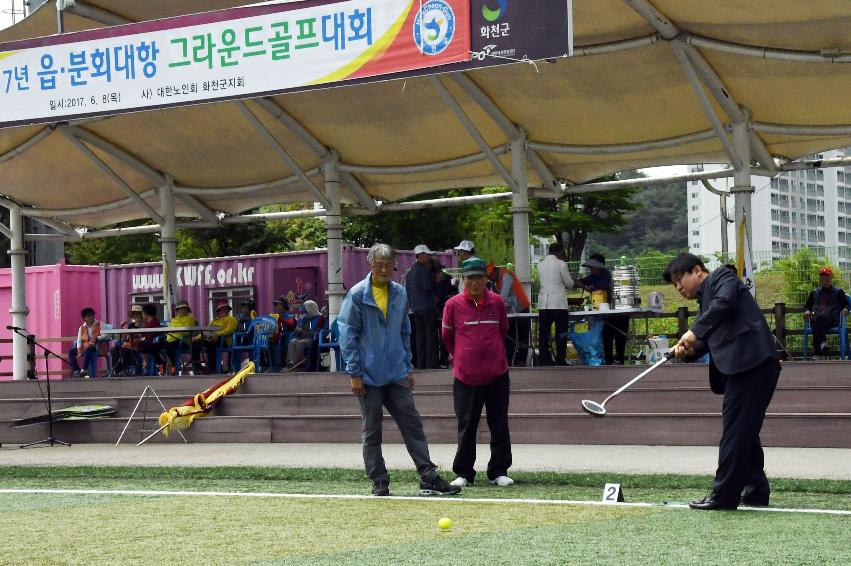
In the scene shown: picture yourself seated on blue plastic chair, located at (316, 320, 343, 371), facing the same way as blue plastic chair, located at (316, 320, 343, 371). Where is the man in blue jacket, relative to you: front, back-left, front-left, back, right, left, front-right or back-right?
left

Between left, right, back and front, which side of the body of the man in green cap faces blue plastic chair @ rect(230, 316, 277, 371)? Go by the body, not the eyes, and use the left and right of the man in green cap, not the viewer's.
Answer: back

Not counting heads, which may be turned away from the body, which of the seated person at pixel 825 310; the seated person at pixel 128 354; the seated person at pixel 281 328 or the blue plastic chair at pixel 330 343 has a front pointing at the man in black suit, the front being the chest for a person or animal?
the seated person at pixel 825 310

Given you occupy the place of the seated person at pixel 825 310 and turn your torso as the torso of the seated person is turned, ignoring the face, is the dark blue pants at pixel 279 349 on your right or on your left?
on your right

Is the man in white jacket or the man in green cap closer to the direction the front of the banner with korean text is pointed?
the man in green cap

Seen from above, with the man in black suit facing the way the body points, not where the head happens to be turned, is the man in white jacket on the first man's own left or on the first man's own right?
on the first man's own right

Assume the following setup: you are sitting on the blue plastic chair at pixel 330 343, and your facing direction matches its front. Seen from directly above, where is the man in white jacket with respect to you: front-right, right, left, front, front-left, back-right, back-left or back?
back-left

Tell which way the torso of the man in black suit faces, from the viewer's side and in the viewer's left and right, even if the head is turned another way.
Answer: facing to the left of the viewer

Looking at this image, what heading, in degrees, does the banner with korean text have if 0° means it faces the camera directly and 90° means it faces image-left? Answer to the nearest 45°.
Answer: approximately 0°
